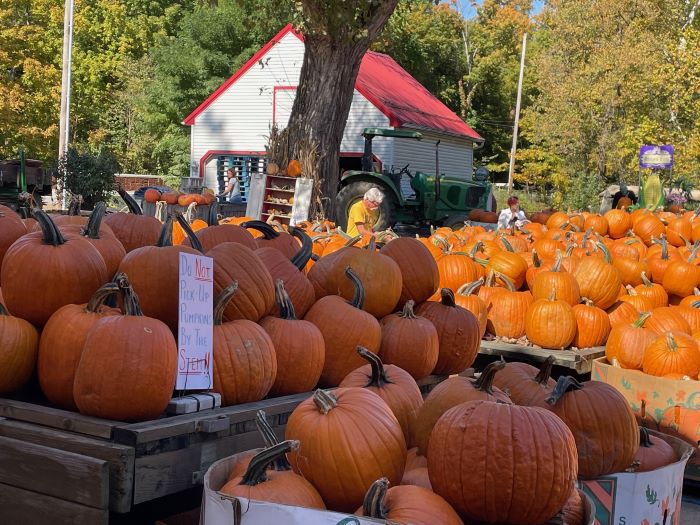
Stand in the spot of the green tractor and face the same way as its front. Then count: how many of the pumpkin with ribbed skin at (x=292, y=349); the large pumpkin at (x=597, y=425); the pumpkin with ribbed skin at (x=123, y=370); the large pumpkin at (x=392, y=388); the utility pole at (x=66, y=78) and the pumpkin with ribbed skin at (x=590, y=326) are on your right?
5

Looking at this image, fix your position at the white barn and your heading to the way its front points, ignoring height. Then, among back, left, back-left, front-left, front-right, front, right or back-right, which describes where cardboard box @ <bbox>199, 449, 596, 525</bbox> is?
front-left

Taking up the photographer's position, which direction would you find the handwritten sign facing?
facing the viewer

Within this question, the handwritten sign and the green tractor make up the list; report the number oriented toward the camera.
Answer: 1

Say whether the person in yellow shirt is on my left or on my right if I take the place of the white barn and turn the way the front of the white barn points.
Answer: on my left

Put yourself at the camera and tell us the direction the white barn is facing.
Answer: facing the viewer and to the left of the viewer

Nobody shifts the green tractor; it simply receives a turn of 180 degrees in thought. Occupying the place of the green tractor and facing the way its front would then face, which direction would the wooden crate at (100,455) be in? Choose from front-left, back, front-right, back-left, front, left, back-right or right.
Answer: left

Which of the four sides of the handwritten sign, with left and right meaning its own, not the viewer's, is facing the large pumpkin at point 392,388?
left

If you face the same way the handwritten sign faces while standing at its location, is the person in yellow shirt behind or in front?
behind

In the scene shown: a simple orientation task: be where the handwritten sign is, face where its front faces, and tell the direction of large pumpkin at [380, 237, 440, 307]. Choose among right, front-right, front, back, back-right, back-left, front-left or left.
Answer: back-left

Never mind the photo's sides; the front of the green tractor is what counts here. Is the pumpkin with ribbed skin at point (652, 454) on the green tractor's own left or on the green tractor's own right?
on the green tractor's own right

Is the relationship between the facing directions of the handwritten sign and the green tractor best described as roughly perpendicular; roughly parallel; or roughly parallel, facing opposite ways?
roughly perpendicular

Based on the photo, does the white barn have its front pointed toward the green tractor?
no

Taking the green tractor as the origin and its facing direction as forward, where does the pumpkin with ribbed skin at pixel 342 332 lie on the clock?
The pumpkin with ribbed skin is roughly at 3 o'clock from the green tractor.

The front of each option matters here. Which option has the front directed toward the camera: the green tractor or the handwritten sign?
the handwritten sign

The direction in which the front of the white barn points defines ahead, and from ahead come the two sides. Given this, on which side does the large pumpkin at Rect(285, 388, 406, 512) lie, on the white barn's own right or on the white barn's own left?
on the white barn's own left

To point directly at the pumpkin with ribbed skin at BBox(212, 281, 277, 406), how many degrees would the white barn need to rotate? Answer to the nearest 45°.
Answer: approximately 45° to its left

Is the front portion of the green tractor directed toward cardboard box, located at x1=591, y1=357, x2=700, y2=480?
no

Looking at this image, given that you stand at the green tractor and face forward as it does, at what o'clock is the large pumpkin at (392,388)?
The large pumpkin is roughly at 3 o'clock from the green tractor.

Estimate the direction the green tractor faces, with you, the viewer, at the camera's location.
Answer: facing to the right of the viewer
